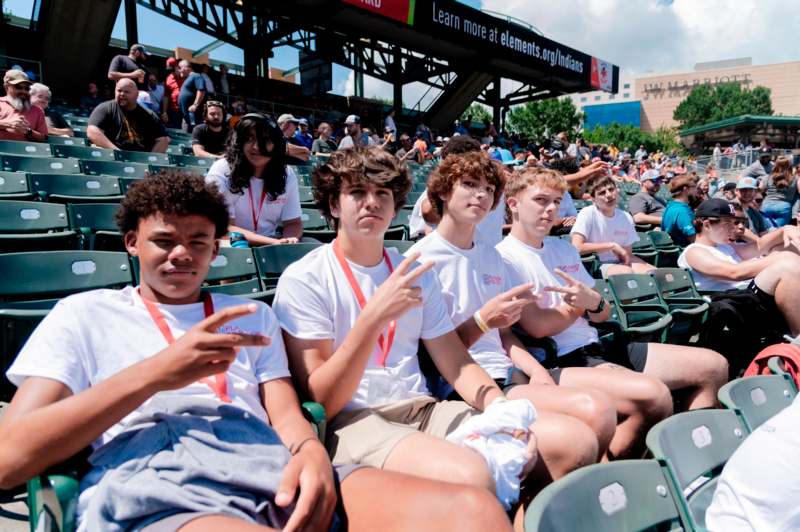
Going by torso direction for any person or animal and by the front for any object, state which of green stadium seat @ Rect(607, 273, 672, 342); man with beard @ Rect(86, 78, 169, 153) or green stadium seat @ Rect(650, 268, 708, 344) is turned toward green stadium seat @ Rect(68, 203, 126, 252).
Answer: the man with beard

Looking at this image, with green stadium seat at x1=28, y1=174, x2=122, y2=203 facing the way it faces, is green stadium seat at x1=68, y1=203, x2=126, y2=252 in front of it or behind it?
in front

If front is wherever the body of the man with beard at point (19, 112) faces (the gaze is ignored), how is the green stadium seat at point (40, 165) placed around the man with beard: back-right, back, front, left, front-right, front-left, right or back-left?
front-right

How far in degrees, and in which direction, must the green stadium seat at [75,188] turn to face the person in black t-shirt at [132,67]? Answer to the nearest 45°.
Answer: approximately 135° to its left

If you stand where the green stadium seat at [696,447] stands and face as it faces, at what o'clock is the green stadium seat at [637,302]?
the green stadium seat at [637,302] is roughly at 7 o'clock from the green stadium seat at [696,447].

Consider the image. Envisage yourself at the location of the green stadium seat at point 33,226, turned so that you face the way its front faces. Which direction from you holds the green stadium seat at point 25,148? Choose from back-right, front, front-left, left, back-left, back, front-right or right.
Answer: back

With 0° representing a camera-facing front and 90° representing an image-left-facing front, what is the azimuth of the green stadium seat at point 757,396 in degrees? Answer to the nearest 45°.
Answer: approximately 315°

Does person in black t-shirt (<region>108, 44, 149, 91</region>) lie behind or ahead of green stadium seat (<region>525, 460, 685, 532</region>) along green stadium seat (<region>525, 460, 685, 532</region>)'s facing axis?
behind

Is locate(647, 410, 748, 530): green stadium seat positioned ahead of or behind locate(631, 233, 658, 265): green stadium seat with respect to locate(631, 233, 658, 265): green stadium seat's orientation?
ahead
